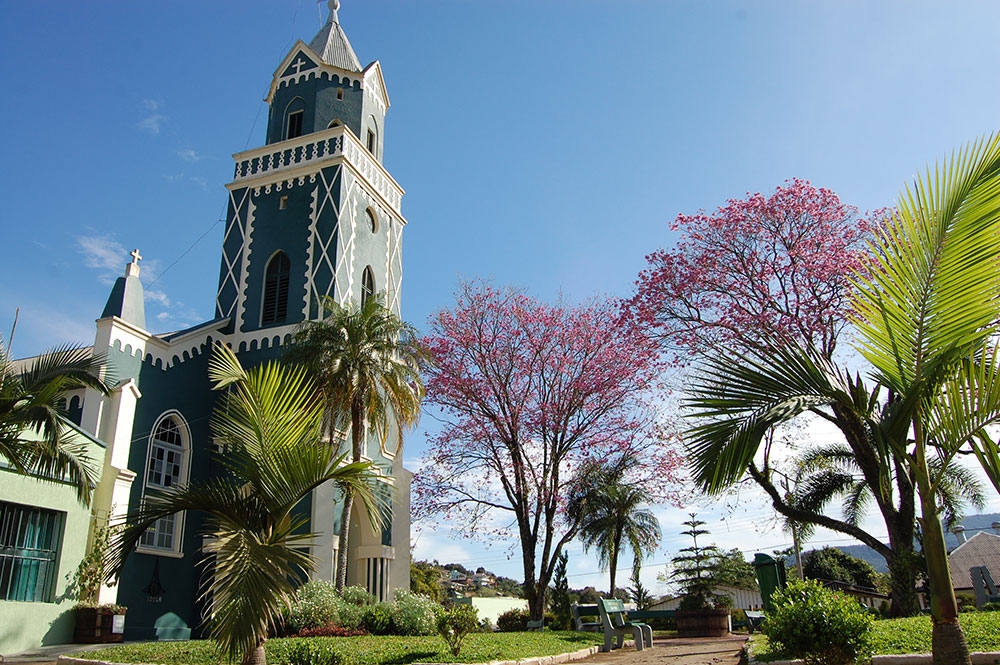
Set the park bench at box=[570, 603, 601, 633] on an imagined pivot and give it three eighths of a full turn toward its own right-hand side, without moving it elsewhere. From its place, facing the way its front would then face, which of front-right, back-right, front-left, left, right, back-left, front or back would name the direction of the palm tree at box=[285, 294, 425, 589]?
front

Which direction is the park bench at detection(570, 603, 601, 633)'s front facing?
to the viewer's right

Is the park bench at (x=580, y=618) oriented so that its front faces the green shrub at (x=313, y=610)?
no

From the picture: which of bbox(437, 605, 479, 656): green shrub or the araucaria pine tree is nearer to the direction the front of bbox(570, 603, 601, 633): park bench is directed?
the araucaria pine tree

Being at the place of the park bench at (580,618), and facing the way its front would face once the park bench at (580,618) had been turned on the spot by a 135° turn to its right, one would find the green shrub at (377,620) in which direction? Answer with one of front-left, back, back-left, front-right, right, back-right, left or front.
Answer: front

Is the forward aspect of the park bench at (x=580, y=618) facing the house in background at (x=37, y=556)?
no

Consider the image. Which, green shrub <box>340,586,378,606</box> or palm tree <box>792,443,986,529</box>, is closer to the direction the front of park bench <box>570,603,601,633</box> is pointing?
the palm tree

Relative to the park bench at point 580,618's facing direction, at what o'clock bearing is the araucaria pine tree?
The araucaria pine tree is roughly at 10 o'clock from the park bench.

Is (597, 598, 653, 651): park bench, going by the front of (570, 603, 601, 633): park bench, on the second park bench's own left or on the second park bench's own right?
on the second park bench's own right

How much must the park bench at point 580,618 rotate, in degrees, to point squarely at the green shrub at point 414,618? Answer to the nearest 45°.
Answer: approximately 135° to its right

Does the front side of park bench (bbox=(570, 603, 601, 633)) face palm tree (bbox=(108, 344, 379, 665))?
no

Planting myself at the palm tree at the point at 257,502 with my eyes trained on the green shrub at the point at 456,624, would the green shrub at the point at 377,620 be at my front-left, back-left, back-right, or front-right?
front-left

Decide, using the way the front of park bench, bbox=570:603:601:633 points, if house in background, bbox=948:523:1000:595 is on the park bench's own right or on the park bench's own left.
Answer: on the park bench's own left

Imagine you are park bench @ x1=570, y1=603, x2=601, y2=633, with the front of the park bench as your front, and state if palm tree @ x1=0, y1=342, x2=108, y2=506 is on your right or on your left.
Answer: on your right

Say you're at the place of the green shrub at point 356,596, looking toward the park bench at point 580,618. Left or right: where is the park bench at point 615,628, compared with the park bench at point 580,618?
right

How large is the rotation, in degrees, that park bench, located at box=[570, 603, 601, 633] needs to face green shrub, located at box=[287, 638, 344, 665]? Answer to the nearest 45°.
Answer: approximately 90° to its right

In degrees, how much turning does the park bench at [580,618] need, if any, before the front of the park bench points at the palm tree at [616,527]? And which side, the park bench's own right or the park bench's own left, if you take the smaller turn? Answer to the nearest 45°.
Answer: approximately 90° to the park bench's own left

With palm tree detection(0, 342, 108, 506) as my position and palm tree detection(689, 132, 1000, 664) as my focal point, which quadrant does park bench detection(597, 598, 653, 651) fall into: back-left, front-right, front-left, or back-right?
front-left
